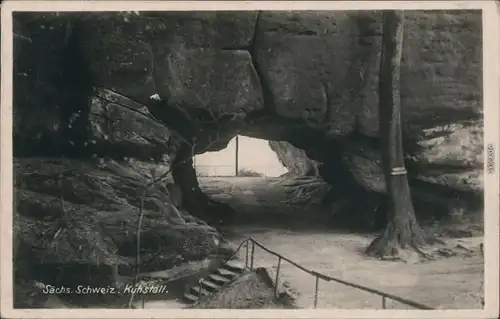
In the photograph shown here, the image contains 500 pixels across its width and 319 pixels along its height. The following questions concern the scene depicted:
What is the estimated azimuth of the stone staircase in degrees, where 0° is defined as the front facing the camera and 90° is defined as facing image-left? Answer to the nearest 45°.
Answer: approximately 45°
